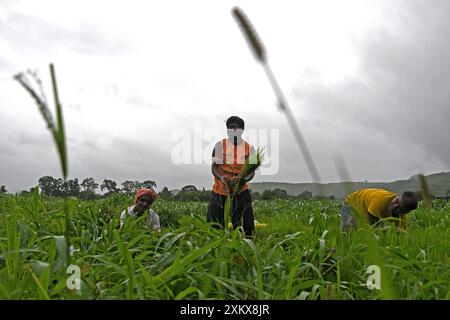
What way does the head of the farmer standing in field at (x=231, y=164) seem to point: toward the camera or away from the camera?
toward the camera

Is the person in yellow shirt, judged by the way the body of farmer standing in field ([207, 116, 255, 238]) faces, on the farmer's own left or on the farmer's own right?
on the farmer's own left

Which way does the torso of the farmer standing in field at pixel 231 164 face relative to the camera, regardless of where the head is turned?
toward the camera

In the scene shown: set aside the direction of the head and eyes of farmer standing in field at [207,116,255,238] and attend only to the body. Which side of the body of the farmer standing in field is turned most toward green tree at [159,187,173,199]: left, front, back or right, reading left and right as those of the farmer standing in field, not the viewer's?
back

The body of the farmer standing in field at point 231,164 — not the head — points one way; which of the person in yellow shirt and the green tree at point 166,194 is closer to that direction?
the person in yellow shirt
